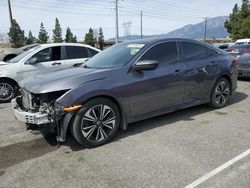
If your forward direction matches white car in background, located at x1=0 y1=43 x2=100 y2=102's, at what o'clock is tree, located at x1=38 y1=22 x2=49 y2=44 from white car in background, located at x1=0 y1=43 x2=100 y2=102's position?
The tree is roughly at 3 o'clock from the white car in background.

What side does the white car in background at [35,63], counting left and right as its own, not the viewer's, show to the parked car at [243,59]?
back

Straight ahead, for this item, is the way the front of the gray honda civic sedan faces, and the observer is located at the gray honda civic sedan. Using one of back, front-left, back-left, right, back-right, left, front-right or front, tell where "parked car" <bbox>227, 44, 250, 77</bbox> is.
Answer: back

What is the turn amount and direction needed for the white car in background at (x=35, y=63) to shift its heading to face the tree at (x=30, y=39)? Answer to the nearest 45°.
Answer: approximately 90° to its right

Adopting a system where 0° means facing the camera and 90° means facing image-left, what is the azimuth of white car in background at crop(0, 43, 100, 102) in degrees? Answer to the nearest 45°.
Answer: approximately 90°

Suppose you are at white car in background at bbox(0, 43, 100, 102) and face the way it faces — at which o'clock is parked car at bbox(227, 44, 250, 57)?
The parked car is roughly at 6 o'clock from the white car in background.

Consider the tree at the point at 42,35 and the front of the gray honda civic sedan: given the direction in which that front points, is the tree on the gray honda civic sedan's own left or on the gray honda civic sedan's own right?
on the gray honda civic sedan's own right
